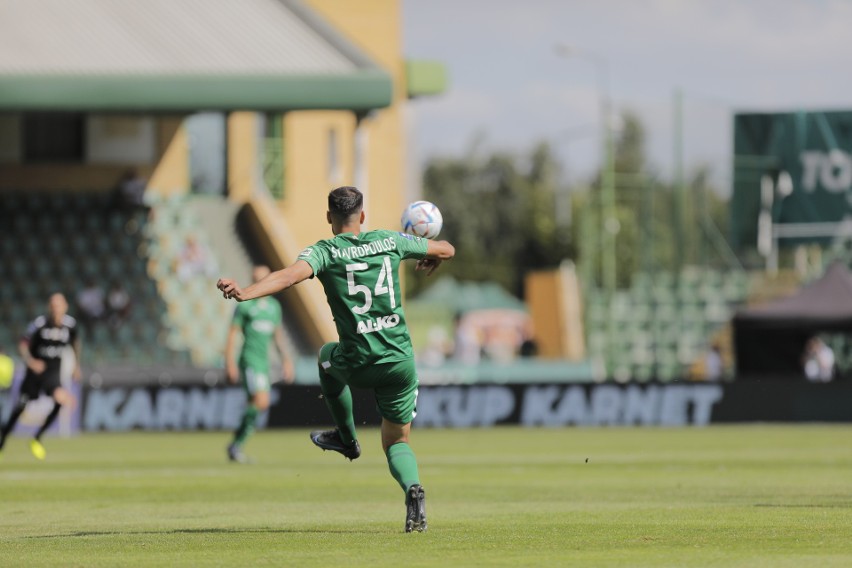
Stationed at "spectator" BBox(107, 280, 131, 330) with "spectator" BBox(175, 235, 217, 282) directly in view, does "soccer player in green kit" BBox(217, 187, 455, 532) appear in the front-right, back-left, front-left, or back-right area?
back-right

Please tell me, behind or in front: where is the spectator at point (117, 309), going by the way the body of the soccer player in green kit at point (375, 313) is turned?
in front

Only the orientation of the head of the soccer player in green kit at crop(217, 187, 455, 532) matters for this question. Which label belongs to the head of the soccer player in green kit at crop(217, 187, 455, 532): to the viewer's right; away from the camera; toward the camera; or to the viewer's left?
away from the camera

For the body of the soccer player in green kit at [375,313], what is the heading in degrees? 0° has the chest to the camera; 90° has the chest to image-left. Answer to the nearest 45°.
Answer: approximately 180°

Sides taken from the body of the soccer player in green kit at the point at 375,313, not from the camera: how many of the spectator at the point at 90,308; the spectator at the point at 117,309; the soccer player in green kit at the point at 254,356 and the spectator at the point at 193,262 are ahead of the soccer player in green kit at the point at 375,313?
4

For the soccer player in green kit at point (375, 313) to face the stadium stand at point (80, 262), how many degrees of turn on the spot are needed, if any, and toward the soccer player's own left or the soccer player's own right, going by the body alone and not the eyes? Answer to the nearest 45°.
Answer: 0° — they already face it

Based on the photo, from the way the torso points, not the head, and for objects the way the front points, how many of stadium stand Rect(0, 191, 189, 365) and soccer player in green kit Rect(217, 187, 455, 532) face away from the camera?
1

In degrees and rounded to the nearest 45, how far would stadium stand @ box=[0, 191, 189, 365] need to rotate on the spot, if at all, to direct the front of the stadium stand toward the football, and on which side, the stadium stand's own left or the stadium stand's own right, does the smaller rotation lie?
0° — it already faces it

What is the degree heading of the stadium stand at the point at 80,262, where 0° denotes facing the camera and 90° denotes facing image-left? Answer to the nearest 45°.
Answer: approximately 0°

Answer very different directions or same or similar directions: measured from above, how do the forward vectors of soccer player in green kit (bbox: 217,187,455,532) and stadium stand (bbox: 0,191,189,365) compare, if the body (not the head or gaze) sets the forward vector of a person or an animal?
very different directions

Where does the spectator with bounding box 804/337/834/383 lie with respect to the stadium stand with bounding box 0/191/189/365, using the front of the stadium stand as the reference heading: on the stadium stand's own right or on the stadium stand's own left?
on the stadium stand's own left

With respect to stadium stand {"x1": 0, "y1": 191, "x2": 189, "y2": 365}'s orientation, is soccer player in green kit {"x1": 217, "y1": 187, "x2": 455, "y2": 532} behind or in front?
in front
